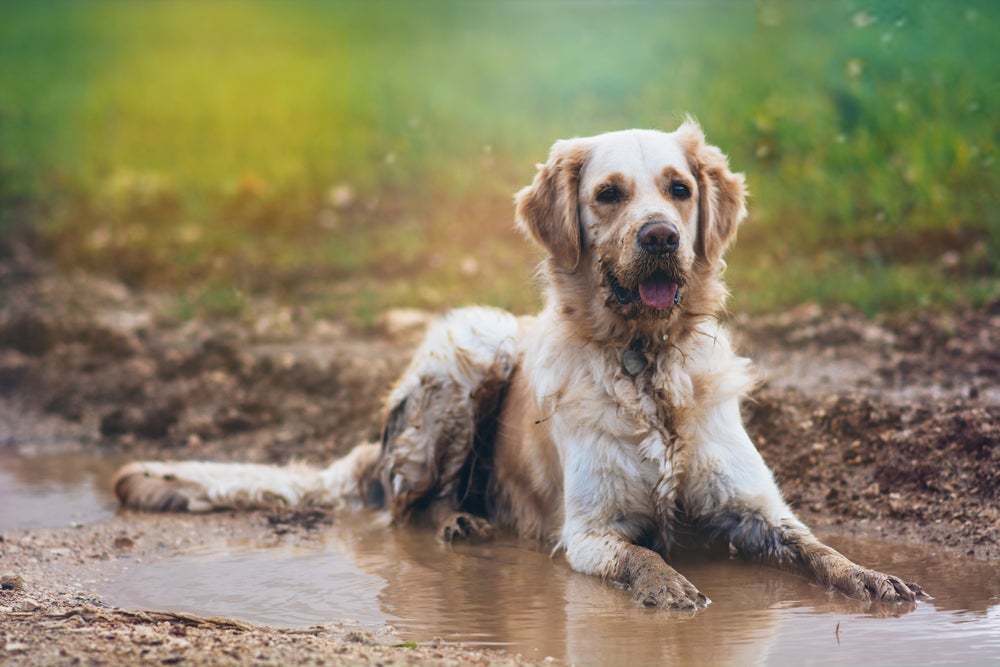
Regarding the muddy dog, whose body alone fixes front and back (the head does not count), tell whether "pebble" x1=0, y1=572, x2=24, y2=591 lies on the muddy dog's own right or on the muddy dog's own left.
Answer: on the muddy dog's own right

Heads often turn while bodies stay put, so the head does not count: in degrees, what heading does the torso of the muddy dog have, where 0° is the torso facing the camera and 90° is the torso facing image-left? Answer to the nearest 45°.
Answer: approximately 315°

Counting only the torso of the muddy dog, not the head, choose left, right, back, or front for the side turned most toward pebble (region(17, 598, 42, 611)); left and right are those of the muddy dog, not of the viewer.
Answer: right
